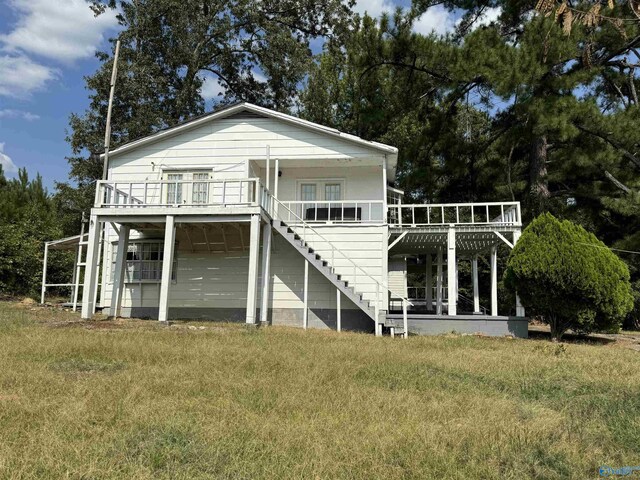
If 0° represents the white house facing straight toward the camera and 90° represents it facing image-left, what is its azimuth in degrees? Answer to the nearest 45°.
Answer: approximately 0°

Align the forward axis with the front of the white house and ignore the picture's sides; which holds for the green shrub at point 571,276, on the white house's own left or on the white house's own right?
on the white house's own left

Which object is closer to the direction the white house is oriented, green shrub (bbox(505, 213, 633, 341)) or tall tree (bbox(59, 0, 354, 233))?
the green shrub

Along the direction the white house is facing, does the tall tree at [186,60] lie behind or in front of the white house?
behind

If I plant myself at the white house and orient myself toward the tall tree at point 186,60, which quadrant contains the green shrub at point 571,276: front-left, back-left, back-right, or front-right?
back-right
